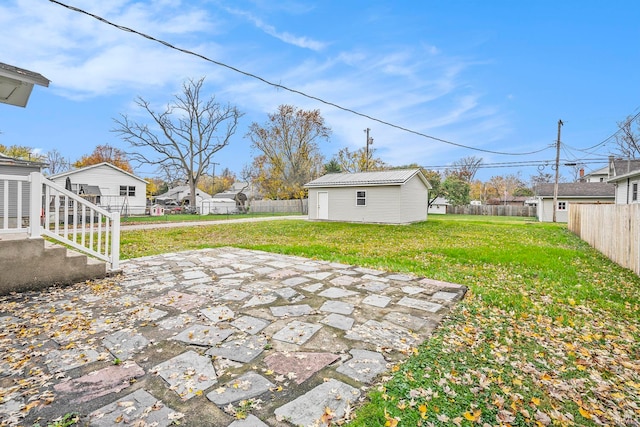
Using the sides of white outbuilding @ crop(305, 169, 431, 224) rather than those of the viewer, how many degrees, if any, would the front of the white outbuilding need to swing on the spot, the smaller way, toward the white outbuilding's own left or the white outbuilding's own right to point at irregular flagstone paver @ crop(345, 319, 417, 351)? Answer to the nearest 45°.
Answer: approximately 45° to the white outbuilding's own left

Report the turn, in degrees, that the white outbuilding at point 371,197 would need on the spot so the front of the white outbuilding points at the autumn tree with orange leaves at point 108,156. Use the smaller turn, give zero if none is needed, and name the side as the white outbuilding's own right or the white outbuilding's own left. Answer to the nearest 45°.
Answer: approximately 90° to the white outbuilding's own right

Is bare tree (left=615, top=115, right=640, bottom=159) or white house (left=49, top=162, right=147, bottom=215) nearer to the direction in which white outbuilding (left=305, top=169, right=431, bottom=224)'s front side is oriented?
the white house

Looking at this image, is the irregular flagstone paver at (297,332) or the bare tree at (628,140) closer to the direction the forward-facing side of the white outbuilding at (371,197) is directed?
the irregular flagstone paver

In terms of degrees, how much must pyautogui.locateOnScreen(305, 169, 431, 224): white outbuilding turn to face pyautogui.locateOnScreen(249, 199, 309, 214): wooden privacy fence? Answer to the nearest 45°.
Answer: approximately 90° to its right

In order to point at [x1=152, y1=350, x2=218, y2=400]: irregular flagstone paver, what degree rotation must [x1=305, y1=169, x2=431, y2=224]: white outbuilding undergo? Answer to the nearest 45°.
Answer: approximately 45° to its left

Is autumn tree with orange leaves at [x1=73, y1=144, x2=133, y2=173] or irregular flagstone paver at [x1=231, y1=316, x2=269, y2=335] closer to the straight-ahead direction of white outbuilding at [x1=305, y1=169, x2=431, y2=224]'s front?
the irregular flagstone paver

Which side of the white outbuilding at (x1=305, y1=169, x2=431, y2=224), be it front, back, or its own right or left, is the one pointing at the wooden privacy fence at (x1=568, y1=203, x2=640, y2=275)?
left

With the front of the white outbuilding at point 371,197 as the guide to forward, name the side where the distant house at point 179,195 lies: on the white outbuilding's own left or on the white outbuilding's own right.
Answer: on the white outbuilding's own right
